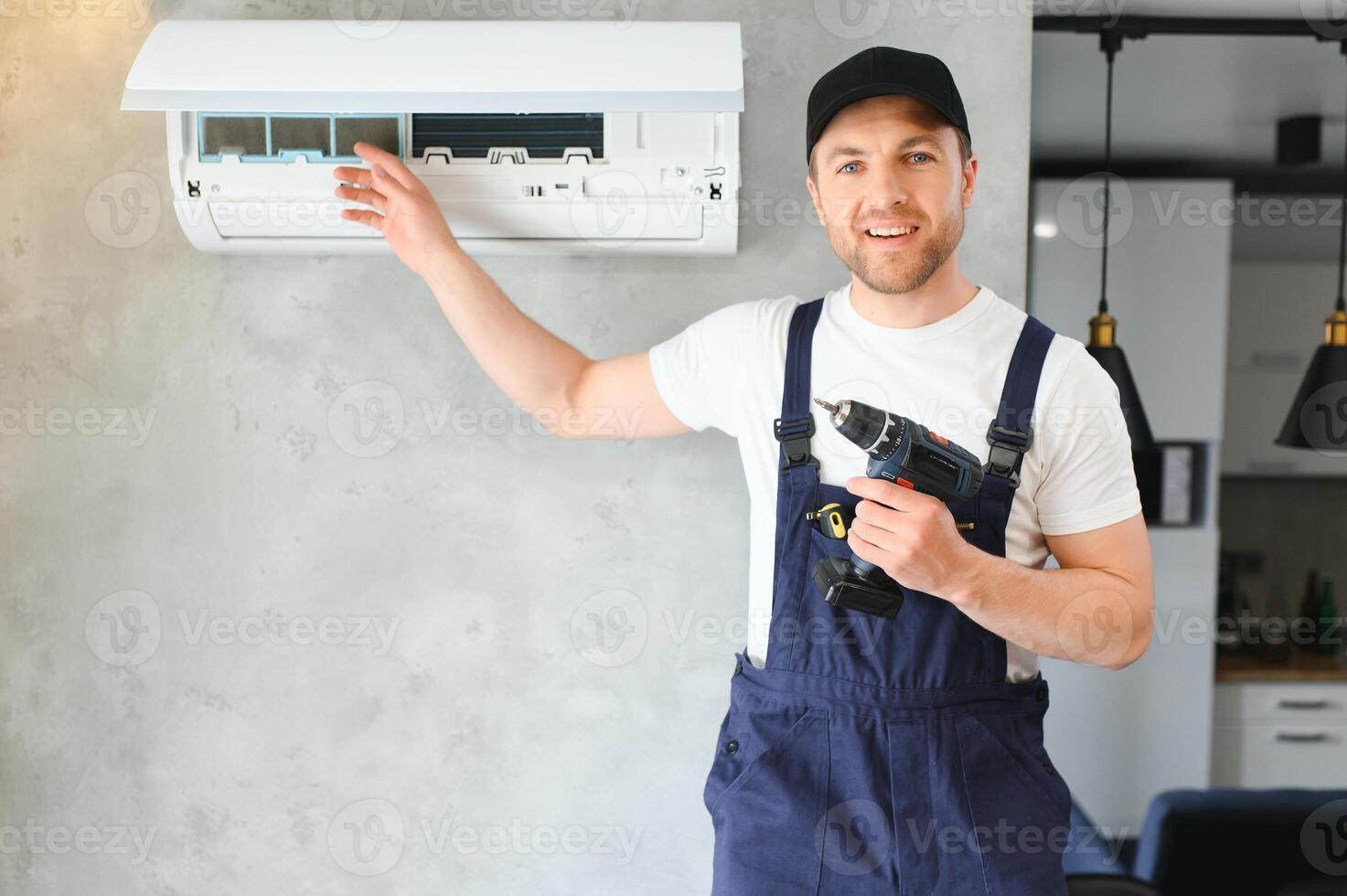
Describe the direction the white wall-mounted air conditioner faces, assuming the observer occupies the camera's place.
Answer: facing the viewer

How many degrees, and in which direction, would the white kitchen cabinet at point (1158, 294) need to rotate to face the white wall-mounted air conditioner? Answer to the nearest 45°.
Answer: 0° — it already faces it

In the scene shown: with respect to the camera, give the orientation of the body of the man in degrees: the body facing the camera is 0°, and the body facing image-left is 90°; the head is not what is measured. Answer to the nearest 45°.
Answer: approximately 0°

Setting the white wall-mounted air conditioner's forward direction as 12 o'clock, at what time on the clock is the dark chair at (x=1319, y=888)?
The dark chair is roughly at 9 o'clock from the white wall-mounted air conditioner.

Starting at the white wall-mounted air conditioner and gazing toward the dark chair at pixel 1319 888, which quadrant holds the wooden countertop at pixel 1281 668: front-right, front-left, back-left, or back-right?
front-left

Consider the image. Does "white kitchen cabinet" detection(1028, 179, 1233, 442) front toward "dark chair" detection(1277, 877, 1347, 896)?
yes

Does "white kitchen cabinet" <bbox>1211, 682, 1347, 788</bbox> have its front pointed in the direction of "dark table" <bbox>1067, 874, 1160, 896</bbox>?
yes

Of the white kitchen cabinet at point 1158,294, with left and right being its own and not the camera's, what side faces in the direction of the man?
front

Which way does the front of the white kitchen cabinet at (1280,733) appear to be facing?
toward the camera

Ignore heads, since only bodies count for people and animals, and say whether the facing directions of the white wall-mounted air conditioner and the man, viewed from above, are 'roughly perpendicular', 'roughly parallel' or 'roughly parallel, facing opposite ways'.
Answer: roughly parallel

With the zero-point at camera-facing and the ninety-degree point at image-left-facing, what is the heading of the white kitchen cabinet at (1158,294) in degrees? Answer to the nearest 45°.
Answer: approximately 0°

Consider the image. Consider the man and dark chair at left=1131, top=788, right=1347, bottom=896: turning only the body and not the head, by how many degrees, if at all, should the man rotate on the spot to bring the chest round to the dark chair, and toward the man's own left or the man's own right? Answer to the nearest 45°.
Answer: approximately 135° to the man's own left

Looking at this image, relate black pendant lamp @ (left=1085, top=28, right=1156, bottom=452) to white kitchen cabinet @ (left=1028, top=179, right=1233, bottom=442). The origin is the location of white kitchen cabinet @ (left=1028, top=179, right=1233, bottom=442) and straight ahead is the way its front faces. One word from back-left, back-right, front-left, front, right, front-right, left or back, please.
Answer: front

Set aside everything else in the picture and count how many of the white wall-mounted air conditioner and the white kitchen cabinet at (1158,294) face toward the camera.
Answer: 2
